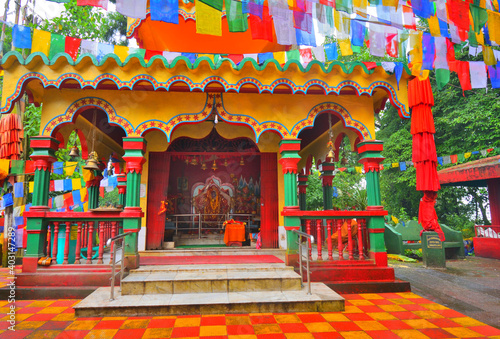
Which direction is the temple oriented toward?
toward the camera

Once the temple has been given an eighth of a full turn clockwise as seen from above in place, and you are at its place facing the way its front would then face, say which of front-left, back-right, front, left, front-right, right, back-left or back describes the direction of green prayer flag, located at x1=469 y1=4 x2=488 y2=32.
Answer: back-left

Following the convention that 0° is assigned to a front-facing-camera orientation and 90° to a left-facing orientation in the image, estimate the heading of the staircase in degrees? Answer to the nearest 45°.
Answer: approximately 0°

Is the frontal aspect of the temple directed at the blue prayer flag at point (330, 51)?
no

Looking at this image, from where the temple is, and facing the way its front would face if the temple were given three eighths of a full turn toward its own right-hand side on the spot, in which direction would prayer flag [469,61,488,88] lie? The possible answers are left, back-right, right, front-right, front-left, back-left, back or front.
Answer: back-right

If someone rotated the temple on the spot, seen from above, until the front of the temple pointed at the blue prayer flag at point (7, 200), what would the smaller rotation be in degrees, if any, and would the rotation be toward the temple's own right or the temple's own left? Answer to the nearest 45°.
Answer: approximately 135° to the temple's own right

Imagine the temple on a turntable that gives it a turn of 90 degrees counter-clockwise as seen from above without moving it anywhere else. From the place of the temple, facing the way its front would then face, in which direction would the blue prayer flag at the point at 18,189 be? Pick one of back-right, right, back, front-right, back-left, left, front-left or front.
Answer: back-left

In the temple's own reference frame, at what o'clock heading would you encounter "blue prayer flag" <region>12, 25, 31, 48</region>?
The blue prayer flag is roughly at 3 o'clock from the temple.

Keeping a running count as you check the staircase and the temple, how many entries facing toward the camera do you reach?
2

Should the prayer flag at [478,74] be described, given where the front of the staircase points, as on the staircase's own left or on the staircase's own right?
on the staircase's own left

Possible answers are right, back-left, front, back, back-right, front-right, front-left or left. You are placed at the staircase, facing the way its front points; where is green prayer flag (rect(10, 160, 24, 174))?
back-right

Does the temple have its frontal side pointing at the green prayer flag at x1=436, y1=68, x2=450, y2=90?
no

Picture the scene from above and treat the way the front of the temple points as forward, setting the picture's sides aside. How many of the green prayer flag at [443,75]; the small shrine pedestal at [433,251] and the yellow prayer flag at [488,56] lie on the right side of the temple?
0

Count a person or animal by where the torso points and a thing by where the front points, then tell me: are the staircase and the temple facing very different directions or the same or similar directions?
same or similar directions
